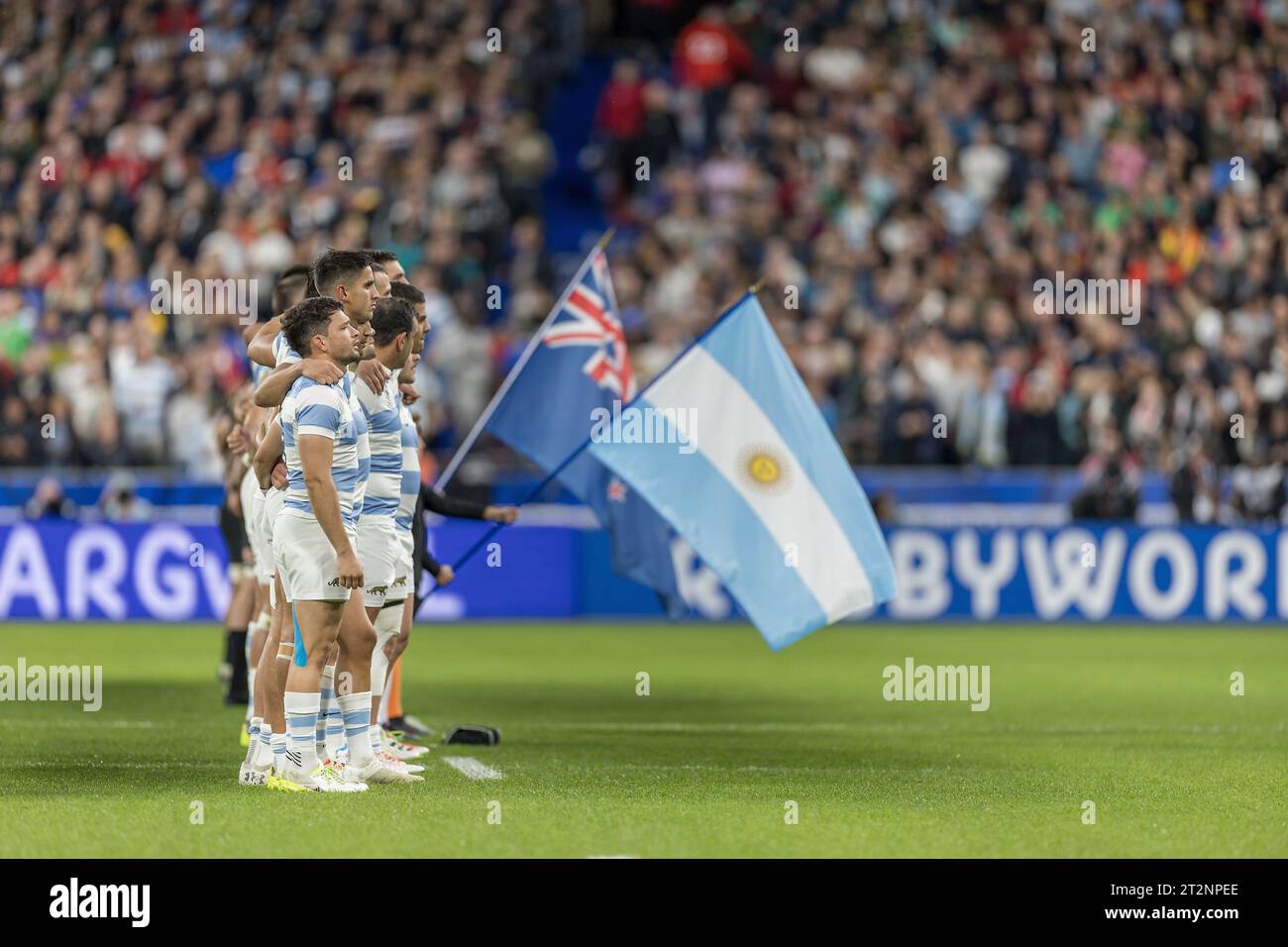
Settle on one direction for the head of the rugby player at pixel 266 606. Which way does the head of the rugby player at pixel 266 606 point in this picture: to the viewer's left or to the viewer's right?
to the viewer's right

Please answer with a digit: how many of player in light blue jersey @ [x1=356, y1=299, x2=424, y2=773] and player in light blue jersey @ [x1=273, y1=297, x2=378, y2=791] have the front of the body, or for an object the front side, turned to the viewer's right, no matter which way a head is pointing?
2

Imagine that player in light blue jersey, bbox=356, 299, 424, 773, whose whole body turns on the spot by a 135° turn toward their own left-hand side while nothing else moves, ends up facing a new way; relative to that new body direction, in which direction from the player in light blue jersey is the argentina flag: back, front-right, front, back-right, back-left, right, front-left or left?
right

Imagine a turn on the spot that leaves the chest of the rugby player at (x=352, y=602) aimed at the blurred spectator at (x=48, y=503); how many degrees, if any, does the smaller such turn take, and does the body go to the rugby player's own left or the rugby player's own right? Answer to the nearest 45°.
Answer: approximately 90° to the rugby player's own left

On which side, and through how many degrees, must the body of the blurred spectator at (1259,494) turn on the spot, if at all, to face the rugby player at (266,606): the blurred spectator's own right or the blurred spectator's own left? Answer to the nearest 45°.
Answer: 0° — they already face them

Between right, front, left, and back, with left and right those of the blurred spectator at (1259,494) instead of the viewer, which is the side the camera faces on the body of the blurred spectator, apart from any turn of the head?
front

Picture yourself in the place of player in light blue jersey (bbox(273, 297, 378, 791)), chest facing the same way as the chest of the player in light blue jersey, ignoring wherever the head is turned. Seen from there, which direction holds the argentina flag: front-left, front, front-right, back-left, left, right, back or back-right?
front-left

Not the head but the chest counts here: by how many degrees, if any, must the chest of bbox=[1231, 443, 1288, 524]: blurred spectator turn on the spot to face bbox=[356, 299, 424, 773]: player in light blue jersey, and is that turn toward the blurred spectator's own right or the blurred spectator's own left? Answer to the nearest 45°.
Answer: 0° — they already face them

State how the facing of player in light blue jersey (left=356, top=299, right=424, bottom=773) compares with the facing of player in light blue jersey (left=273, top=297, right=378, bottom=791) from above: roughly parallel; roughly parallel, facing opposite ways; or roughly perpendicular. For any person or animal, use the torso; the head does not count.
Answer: roughly parallel

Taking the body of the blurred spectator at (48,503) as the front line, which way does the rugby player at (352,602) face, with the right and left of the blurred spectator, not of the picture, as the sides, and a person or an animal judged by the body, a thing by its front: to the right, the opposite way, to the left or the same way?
to the left

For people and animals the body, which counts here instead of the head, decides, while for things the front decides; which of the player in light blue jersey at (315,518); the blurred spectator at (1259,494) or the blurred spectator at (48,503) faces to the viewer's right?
the player in light blue jersey

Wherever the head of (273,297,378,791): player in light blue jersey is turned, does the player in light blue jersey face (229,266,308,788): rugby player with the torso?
no

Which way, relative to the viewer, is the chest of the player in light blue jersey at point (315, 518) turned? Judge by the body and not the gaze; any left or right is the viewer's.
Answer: facing to the right of the viewer

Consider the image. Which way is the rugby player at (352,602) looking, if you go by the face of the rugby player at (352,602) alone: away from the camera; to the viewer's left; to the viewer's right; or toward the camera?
to the viewer's right

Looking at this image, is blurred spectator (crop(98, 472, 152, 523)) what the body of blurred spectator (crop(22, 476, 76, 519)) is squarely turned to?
no

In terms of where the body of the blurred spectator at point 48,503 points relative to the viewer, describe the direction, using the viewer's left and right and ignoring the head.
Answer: facing the viewer

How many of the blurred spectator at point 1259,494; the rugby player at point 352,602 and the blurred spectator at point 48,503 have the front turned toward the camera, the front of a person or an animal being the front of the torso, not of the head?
2
